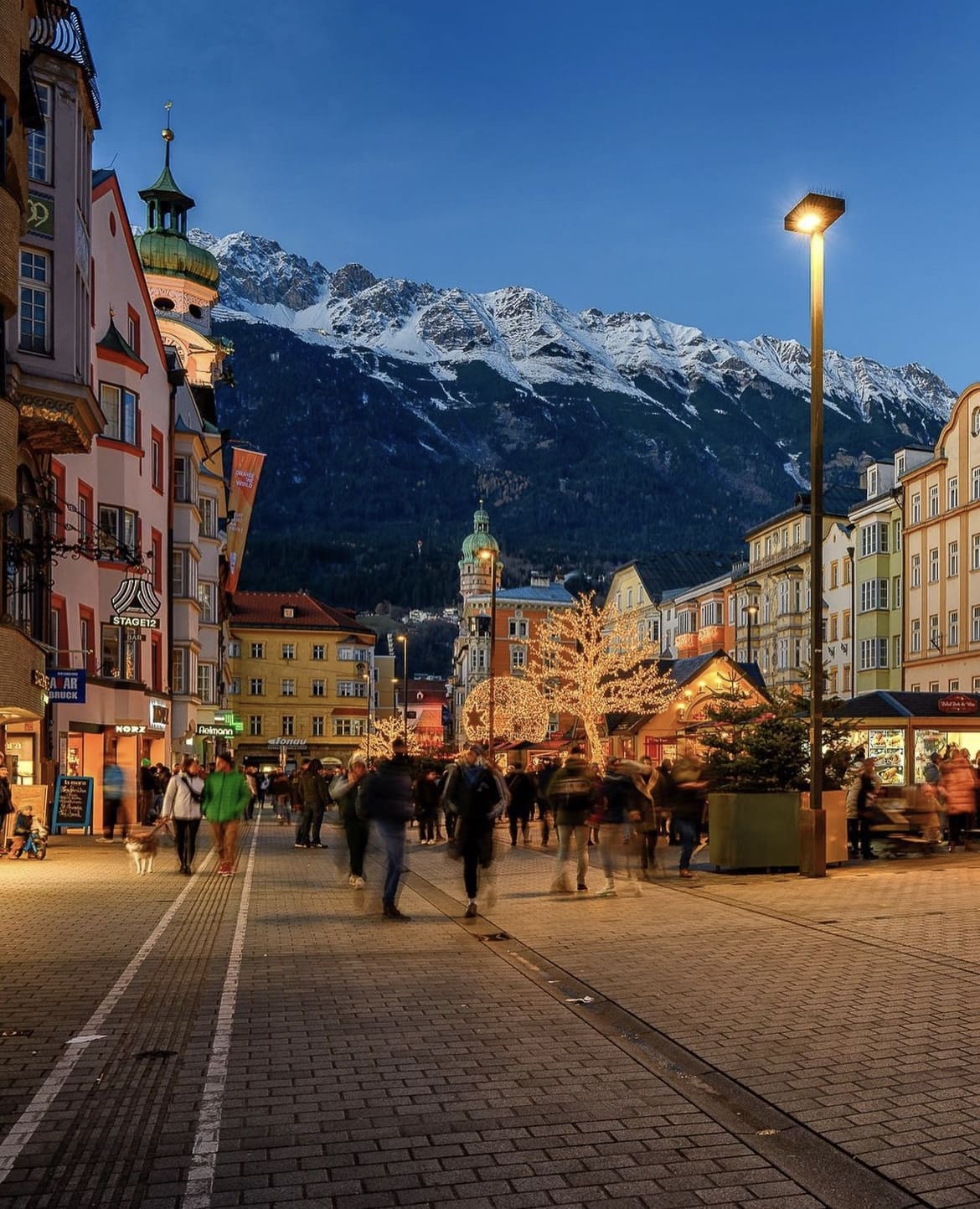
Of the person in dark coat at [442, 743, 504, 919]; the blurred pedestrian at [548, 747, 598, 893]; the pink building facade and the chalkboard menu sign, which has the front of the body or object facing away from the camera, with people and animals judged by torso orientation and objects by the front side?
the blurred pedestrian

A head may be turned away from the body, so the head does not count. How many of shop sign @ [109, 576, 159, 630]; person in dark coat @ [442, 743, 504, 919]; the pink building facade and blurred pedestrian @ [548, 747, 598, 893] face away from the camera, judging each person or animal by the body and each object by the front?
1

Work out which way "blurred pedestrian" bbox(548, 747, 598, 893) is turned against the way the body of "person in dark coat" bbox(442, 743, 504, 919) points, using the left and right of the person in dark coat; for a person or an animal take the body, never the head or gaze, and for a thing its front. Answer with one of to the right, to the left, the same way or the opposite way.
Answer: the opposite way

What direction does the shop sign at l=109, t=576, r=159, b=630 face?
toward the camera

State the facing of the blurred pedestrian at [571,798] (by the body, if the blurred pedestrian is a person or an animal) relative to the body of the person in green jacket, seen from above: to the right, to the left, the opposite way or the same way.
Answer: the opposite way

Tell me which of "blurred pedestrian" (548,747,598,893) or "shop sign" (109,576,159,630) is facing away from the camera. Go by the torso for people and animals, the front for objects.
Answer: the blurred pedestrian

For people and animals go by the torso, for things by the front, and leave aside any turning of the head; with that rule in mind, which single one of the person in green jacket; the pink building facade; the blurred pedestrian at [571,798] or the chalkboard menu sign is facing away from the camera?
the blurred pedestrian

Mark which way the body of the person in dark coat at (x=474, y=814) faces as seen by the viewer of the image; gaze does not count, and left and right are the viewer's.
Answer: facing the viewer

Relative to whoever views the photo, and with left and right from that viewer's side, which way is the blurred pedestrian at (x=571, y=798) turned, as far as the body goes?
facing away from the viewer

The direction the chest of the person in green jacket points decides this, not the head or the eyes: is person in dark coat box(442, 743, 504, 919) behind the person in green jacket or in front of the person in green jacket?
in front

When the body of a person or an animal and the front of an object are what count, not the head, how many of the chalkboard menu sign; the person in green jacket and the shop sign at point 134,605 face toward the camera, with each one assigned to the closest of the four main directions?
3

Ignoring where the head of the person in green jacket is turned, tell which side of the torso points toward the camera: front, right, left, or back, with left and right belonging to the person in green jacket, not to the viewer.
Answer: front
